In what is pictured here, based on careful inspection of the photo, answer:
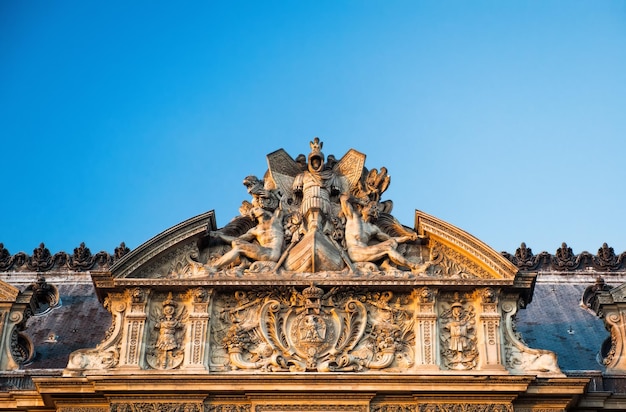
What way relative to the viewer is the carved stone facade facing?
toward the camera
